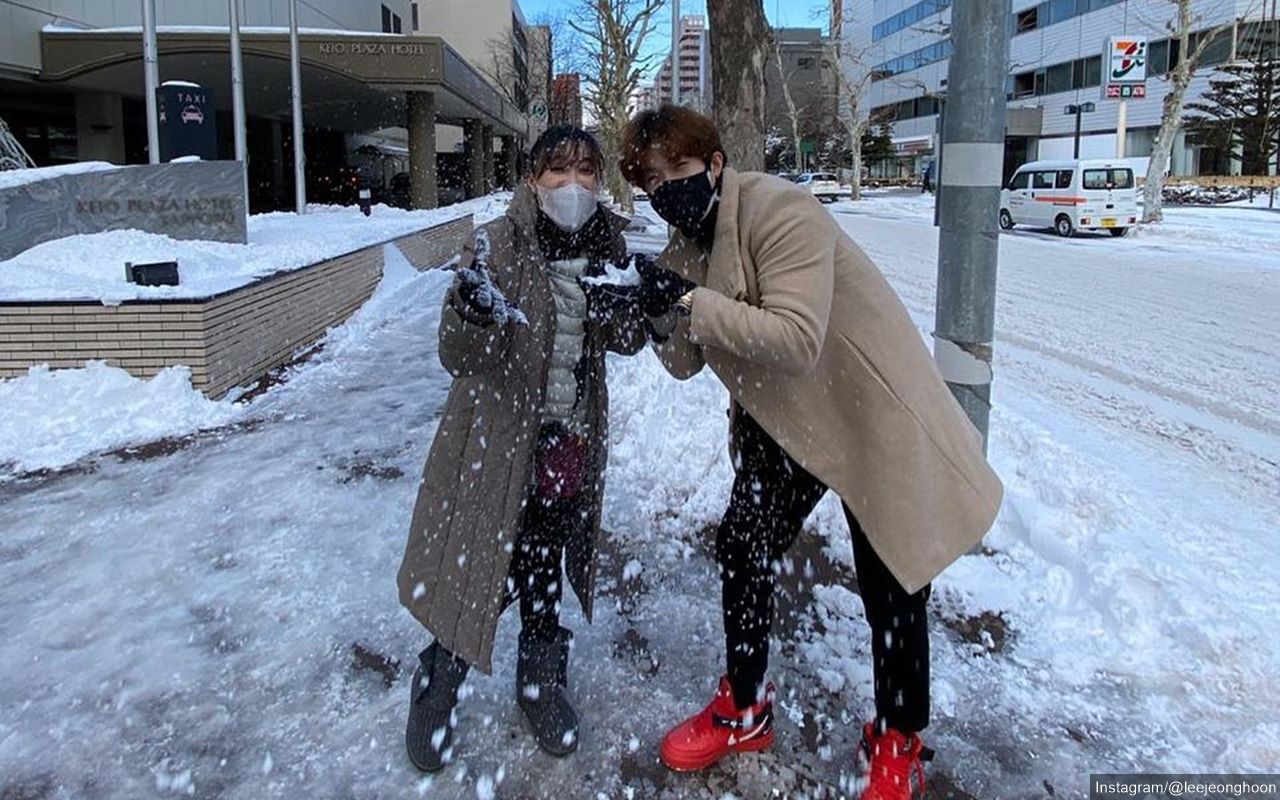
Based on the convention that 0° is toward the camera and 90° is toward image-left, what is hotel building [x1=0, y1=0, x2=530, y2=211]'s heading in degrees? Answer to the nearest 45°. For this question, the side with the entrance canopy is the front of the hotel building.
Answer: approximately 315°

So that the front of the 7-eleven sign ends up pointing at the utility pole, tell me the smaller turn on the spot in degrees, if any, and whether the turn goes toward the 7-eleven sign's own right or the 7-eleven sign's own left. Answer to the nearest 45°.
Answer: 0° — it already faces it

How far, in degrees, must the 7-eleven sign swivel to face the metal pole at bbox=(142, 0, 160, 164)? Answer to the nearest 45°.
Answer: approximately 45° to its right

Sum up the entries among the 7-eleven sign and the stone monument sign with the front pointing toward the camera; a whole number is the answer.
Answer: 2

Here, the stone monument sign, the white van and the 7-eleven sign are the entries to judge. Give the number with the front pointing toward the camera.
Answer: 2

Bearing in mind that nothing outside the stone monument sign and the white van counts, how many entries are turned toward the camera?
1

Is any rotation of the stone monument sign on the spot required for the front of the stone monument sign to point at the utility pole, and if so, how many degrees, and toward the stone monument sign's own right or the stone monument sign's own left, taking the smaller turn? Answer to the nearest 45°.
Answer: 0° — it already faces it

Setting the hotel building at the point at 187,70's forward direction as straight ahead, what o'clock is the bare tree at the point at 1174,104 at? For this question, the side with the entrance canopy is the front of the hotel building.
The bare tree is roughly at 11 o'clock from the hotel building.
